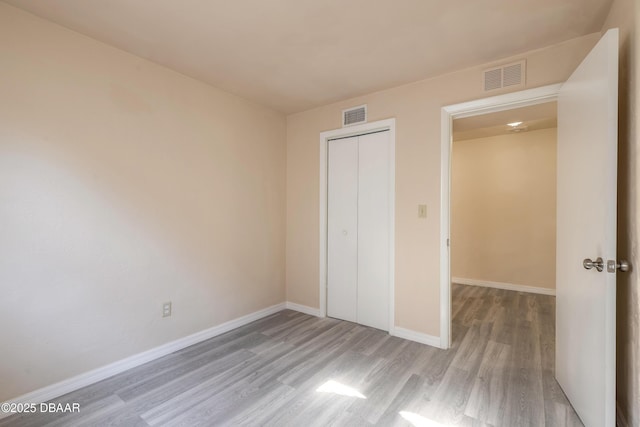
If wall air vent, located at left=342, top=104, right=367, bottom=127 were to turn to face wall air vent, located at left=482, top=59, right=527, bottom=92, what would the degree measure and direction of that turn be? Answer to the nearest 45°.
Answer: approximately 90° to its left

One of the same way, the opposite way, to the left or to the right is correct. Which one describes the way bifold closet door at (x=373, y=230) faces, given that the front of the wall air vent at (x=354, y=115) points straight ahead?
the same way

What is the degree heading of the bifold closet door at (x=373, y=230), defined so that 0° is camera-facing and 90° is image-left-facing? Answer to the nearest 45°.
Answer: approximately 45°

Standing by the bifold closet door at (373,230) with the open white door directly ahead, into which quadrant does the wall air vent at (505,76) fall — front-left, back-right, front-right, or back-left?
front-left

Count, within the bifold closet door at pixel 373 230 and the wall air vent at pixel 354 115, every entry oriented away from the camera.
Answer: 0

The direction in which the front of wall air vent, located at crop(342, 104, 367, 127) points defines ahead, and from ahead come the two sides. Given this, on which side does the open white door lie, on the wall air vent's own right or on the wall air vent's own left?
on the wall air vent's own left

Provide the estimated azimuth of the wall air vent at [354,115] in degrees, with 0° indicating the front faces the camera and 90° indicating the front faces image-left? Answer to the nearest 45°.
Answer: approximately 45°

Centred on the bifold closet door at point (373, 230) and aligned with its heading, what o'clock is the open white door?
The open white door is roughly at 9 o'clock from the bifold closet door.
